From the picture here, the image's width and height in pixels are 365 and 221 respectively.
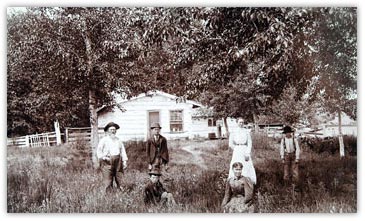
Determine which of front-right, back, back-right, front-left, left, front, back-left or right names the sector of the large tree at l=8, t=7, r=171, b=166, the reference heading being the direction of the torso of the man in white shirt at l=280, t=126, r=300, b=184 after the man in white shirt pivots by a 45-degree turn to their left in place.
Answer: back-right

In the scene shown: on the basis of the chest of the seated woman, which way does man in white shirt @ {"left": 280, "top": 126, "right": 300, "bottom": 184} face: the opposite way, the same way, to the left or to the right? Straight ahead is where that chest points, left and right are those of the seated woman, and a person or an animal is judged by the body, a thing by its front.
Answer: the same way

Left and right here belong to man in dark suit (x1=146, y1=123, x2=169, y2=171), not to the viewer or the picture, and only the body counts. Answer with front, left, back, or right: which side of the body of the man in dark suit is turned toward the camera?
front

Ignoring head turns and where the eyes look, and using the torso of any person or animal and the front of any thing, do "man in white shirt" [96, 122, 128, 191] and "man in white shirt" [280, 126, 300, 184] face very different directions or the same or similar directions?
same or similar directions

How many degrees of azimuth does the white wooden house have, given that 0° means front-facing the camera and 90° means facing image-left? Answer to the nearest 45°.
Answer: approximately 0°

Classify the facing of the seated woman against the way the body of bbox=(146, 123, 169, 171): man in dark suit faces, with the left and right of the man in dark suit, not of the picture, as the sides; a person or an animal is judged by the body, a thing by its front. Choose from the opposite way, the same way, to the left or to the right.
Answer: the same way

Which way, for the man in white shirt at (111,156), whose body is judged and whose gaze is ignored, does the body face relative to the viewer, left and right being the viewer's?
facing the viewer

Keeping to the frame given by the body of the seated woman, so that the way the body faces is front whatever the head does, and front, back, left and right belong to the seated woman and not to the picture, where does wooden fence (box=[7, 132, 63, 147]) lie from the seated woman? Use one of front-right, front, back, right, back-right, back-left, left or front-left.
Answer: right

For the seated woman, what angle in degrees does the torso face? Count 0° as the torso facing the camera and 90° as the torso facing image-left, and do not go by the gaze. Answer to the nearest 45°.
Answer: approximately 0°

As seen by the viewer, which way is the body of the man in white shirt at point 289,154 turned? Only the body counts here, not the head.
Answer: toward the camera

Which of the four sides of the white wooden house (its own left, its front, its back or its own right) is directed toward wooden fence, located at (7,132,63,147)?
right

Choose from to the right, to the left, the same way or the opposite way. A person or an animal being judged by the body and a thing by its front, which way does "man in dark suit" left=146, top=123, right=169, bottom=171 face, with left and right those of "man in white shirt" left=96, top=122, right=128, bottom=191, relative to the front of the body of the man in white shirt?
the same way

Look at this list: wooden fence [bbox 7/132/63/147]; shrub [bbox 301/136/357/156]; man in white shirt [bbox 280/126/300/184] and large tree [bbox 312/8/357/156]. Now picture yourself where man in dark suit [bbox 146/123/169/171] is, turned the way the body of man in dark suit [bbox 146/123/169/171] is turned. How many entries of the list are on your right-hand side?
1

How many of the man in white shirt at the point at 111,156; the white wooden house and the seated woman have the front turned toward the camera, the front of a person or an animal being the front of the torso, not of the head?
3

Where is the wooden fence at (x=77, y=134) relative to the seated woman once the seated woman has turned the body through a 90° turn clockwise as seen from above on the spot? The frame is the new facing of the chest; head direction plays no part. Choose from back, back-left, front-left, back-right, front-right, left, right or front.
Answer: front
